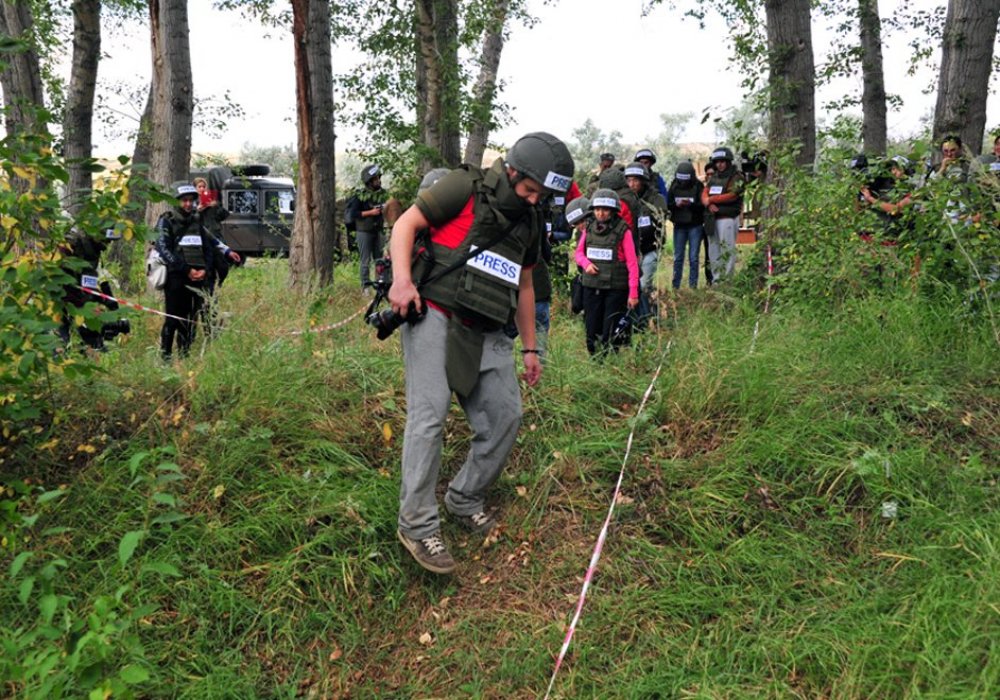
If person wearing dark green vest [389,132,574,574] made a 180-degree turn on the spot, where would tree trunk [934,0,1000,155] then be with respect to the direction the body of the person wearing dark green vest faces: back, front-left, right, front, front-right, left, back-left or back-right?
right

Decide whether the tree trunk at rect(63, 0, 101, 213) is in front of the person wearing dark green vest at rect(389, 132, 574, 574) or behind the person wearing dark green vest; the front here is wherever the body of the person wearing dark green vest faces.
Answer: behind

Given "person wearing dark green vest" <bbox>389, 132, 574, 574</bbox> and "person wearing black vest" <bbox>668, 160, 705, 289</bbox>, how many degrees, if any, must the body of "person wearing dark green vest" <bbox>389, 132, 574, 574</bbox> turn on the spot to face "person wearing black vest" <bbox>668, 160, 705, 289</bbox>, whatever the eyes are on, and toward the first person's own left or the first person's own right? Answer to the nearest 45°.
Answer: approximately 135° to the first person's own left

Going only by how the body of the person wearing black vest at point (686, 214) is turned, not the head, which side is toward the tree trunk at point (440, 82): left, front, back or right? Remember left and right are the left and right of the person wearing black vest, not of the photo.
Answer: right

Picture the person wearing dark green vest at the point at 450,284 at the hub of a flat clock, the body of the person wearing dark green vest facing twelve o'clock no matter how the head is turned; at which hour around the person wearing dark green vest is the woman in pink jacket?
The woman in pink jacket is roughly at 8 o'clock from the person wearing dark green vest.

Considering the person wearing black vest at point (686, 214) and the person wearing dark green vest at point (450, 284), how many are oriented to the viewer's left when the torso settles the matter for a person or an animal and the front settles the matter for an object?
0

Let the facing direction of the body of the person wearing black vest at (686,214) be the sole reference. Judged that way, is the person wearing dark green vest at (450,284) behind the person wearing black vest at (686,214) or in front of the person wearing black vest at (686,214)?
in front

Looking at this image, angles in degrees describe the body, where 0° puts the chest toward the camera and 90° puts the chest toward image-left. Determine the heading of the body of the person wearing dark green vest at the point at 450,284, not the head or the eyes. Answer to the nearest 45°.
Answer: approximately 315°

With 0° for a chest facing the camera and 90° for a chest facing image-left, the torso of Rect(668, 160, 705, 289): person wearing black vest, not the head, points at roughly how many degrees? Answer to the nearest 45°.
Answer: approximately 0°

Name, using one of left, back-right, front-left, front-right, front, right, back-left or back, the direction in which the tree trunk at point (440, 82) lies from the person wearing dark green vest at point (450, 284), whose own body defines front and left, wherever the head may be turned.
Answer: back-left

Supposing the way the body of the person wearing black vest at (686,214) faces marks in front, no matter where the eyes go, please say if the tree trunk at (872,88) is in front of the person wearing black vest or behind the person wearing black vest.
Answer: behind
